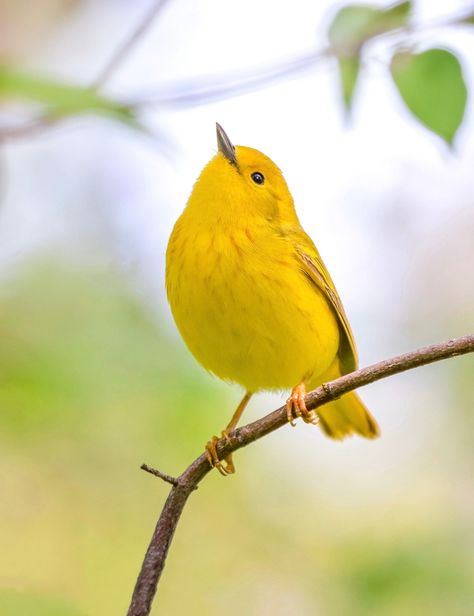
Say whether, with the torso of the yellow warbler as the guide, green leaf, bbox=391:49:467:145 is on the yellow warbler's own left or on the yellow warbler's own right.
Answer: on the yellow warbler's own left

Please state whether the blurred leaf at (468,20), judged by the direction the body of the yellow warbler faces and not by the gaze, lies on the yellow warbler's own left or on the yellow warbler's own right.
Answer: on the yellow warbler's own left

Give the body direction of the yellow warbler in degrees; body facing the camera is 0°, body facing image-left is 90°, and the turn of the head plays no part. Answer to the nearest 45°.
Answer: approximately 45°

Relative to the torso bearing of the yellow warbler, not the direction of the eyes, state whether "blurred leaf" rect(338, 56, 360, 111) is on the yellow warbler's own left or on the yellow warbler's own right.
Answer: on the yellow warbler's own left
